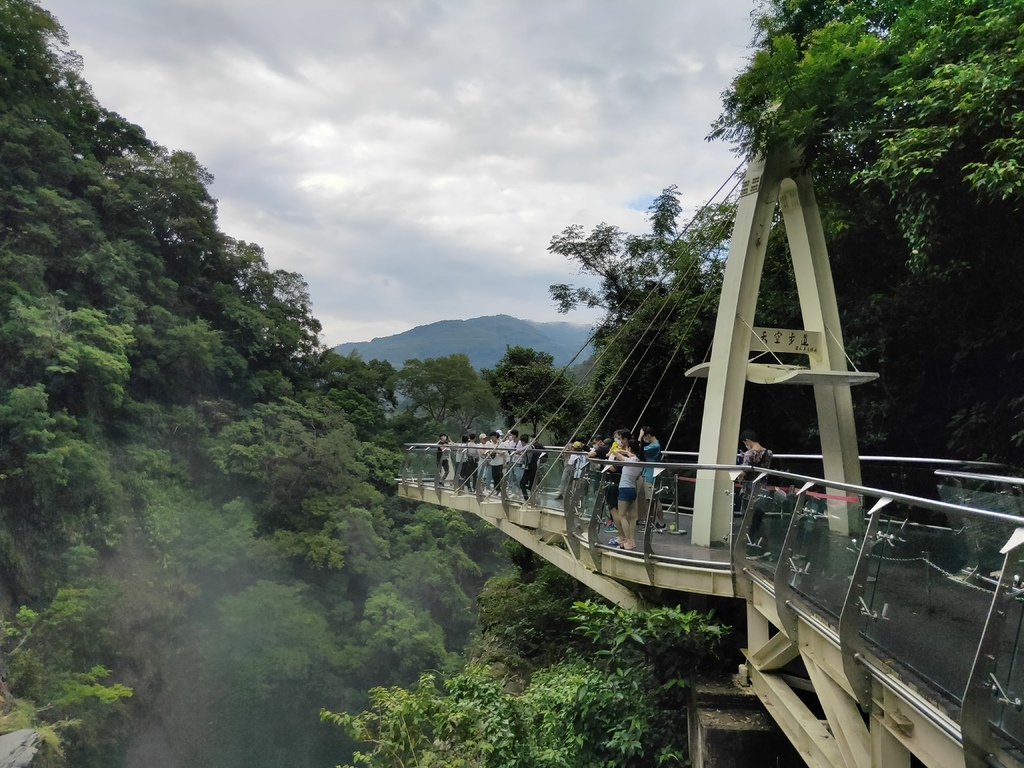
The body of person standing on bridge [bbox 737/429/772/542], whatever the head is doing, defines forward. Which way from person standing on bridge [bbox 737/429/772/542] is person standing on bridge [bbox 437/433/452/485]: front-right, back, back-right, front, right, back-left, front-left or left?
front-right

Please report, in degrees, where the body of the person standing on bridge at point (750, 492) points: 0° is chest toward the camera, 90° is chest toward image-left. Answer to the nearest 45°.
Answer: approximately 90°

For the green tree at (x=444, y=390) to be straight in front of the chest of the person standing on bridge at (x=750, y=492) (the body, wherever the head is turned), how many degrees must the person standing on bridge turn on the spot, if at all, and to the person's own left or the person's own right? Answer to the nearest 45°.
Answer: approximately 45° to the person's own right

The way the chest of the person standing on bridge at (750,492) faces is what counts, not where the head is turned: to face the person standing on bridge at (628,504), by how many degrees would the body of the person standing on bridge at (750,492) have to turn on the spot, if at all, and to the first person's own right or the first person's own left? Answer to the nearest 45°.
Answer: approximately 45° to the first person's own right

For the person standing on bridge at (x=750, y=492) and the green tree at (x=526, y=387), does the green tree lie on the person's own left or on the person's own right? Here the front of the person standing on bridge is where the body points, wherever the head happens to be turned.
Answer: on the person's own right

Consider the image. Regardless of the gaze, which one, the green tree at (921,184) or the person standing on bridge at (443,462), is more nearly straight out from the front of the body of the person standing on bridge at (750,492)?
the person standing on bridge

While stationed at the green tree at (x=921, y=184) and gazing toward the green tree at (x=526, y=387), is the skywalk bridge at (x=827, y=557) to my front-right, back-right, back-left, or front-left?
back-left

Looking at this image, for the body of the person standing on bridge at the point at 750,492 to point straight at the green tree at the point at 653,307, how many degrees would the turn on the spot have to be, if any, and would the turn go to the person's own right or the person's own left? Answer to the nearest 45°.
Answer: approximately 90° to the person's own right

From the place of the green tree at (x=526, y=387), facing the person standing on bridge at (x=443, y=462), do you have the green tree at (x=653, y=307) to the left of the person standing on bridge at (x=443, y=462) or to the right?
left
